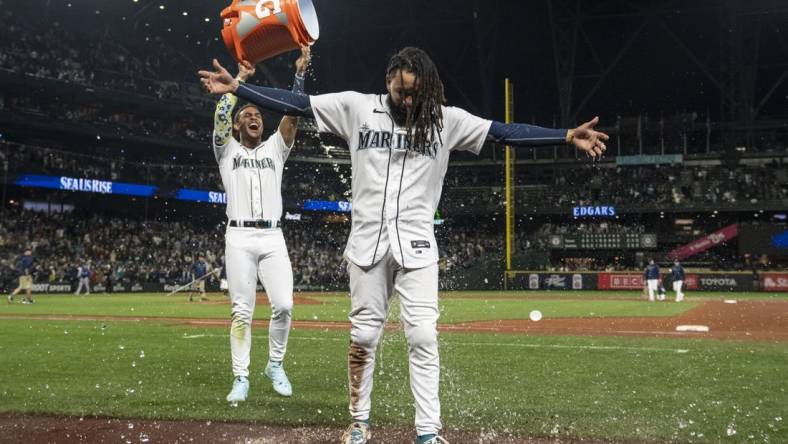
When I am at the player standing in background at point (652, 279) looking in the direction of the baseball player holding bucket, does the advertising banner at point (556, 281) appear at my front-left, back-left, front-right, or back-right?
back-right

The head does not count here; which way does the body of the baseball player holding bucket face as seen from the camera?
toward the camera

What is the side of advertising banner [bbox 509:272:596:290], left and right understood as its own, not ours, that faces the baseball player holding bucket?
front

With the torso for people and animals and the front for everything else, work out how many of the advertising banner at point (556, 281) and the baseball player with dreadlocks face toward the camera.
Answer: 2

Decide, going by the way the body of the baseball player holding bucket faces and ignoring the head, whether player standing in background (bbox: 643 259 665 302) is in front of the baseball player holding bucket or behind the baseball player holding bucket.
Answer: behind

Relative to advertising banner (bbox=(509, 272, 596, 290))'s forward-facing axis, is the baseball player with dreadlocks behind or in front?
in front

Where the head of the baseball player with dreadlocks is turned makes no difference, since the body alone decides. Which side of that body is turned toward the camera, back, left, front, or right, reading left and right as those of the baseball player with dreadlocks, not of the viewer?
front

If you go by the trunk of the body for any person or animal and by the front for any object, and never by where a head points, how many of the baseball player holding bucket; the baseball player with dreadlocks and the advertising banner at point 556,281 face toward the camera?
3

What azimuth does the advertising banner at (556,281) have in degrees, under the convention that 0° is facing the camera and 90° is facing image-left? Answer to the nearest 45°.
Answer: approximately 0°

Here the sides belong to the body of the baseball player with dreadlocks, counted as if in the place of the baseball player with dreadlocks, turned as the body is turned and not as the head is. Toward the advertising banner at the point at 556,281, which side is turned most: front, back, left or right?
back

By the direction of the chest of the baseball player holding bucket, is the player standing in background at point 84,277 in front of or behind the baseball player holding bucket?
behind

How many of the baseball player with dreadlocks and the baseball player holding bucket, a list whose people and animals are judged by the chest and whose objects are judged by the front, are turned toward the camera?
2
